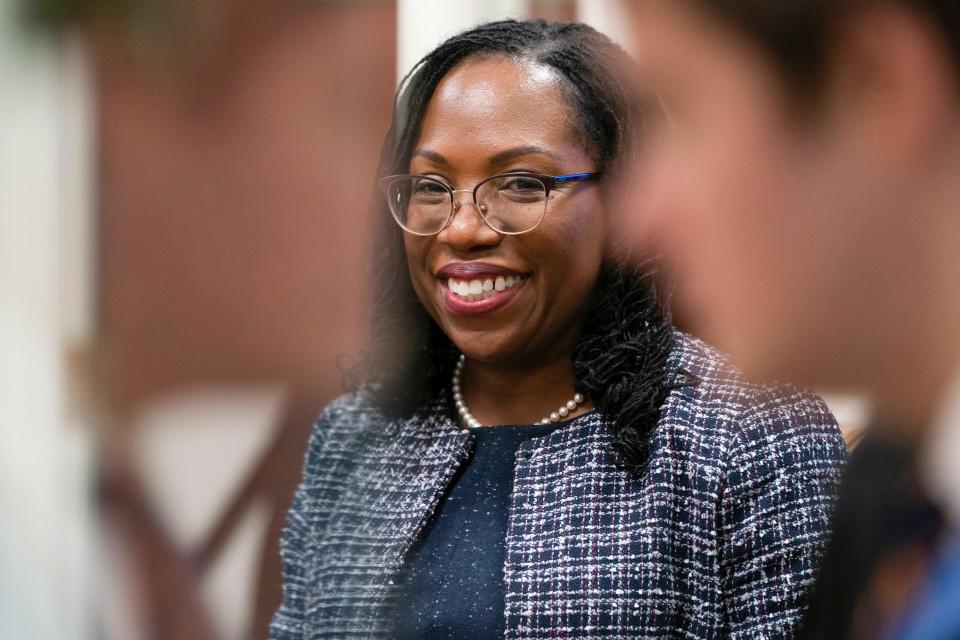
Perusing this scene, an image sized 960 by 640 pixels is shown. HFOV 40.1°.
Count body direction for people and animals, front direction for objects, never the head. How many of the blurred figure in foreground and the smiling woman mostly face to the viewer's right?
0

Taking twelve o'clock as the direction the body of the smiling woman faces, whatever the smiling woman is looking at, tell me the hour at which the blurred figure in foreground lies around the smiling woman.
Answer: The blurred figure in foreground is roughly at 10 o'clock from the smiling woman.

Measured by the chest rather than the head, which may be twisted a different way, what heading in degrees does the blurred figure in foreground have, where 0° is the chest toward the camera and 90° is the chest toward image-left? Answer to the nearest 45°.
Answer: approximately 90°

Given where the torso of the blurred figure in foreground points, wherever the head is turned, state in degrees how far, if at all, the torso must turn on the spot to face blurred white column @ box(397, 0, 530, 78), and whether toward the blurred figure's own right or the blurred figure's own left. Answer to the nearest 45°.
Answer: approximately 45° to the blurred figure's own right

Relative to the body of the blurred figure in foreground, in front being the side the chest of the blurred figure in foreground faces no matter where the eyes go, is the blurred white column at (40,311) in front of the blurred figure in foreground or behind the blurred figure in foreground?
in front

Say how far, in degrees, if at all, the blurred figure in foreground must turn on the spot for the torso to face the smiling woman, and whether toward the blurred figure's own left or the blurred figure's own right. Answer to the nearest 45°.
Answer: approximately 45° to the blurred figure's own right
